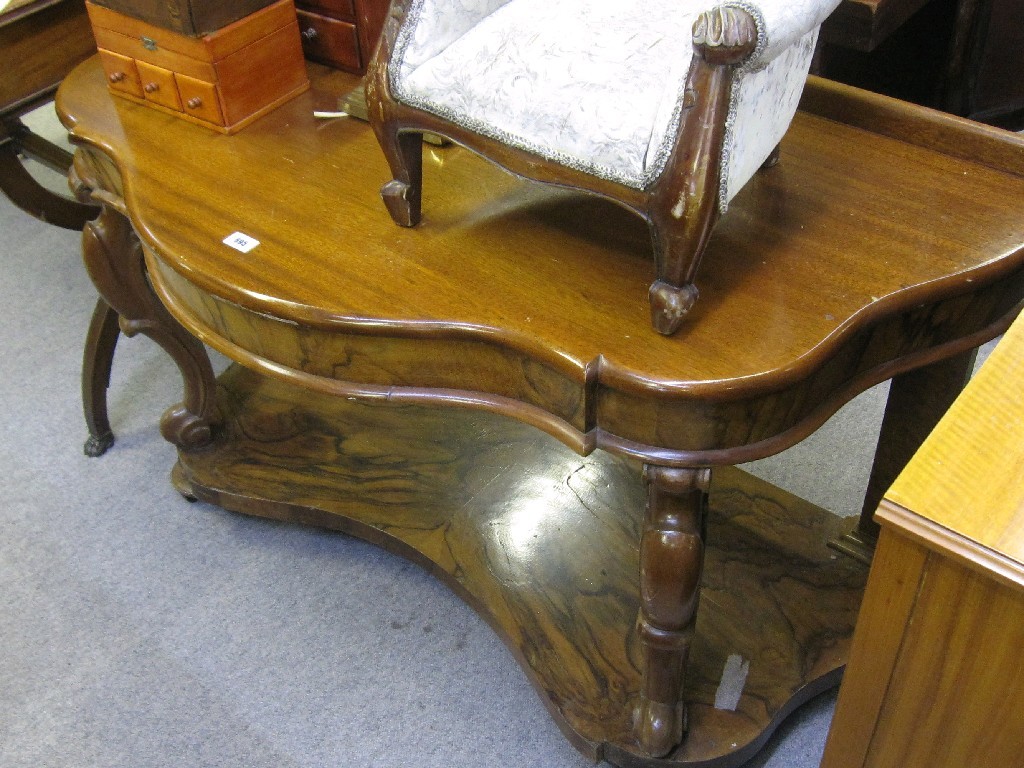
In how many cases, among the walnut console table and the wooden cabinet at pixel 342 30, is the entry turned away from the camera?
0

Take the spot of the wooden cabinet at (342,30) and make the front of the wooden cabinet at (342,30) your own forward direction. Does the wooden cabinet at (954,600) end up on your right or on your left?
on your left

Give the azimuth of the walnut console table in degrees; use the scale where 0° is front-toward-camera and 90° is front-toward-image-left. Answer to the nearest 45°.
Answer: approximately 45°

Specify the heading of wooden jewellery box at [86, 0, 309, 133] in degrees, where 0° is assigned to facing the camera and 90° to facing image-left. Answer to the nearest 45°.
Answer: approximately 45°

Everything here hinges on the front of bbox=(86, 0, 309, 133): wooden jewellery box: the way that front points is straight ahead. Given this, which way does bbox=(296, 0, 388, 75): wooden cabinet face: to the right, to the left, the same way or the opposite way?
the same way

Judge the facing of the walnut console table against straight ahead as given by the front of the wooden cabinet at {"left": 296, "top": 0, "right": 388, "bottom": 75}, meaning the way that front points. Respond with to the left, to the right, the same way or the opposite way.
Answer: the same way

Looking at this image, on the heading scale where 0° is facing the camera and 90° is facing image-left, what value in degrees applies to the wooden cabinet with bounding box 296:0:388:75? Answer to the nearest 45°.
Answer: approximately 45°

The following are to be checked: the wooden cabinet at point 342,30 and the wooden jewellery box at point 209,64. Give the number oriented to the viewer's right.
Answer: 0
